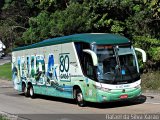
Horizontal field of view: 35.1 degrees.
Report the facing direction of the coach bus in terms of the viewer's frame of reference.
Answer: facing the viewer and to the right of the viewer
